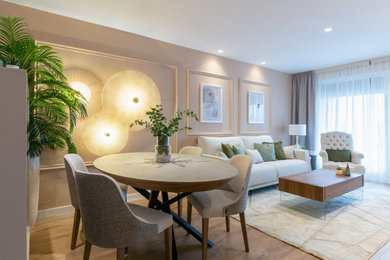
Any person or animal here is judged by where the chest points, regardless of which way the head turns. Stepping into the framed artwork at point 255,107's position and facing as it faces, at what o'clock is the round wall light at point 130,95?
The round wall light is roughly at 3 o'clock from the framed artwork.

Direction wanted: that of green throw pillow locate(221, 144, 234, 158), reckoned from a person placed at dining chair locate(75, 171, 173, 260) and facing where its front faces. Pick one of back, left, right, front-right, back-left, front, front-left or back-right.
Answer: front

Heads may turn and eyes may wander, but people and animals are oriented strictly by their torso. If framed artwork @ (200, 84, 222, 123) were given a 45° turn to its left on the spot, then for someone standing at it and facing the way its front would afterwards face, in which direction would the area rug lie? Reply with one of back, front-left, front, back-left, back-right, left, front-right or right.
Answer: front-right

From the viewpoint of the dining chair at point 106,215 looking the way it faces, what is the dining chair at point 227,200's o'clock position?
the dining chair at point 227,200 is roughly at 1 o'clock from the dining chair at point 106,215.

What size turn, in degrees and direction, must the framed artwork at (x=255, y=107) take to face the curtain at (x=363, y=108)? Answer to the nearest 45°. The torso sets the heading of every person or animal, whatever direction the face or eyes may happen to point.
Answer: approximately 45° to its left

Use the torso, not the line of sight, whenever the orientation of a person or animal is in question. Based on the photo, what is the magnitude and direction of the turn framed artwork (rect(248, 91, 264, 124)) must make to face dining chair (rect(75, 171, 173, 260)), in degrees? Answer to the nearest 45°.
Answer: approximately 45° to its right

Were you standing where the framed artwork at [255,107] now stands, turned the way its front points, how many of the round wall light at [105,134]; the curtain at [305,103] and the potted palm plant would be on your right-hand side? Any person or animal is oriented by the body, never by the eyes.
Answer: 2

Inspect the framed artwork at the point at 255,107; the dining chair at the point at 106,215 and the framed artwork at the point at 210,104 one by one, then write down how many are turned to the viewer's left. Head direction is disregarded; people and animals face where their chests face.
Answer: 0

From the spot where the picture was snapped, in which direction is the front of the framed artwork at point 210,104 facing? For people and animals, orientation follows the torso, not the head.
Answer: facing the viewer and to the right of the viewer

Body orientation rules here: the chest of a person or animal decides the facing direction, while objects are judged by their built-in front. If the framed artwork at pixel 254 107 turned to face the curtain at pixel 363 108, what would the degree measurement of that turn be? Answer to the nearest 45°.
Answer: approximately 45° to its left

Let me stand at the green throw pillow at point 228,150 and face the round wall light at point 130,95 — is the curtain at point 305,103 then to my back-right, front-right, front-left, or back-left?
back-right

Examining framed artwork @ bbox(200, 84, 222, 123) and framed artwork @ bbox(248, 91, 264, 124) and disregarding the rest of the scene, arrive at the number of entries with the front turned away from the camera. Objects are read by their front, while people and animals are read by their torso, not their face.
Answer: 0

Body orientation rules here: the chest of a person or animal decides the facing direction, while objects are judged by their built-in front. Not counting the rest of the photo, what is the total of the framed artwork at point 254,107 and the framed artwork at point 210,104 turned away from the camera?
0

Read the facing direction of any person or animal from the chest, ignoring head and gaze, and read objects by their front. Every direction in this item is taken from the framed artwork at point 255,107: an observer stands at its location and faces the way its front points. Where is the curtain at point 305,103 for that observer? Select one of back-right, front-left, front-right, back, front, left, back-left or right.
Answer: left

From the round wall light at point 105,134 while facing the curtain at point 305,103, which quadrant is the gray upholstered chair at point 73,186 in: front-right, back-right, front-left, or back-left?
back-right

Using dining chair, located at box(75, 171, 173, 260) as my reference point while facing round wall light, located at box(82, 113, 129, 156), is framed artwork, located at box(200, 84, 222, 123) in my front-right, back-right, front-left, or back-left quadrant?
front-right

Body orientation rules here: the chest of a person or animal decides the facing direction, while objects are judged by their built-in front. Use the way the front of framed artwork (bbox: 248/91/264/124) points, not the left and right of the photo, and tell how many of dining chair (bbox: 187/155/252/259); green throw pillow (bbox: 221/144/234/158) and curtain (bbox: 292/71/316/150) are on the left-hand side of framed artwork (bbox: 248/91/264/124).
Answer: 1

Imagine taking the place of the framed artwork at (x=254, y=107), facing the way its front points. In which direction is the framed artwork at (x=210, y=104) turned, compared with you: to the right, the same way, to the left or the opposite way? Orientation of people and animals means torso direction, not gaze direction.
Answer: the same way

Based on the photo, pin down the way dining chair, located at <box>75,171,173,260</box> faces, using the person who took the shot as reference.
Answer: facing away from the viewer and to the right of the viewer

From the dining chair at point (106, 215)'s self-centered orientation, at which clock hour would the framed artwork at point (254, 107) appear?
The framed artwork is roughly at 12 o'clock from the dining chair.
